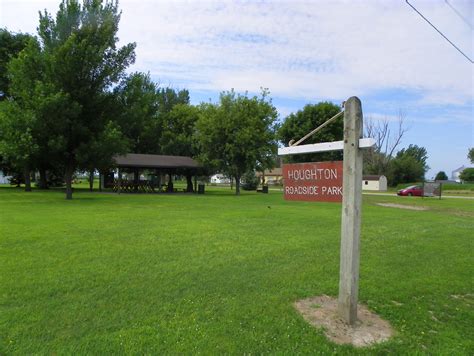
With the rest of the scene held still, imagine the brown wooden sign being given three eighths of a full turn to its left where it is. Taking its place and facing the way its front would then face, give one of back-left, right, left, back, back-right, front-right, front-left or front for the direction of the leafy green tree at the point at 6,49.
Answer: back-left

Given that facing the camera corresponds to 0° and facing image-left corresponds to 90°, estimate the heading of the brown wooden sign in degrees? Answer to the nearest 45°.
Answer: approximately 45°

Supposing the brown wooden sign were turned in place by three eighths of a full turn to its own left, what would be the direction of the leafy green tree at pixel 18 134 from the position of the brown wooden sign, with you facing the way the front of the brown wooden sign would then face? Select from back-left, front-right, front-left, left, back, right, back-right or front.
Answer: back-left

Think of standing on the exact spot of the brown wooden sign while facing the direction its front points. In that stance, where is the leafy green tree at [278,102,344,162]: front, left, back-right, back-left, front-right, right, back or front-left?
back-right

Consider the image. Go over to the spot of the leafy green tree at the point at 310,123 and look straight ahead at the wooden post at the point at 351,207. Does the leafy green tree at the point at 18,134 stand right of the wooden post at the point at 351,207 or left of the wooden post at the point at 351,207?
right
